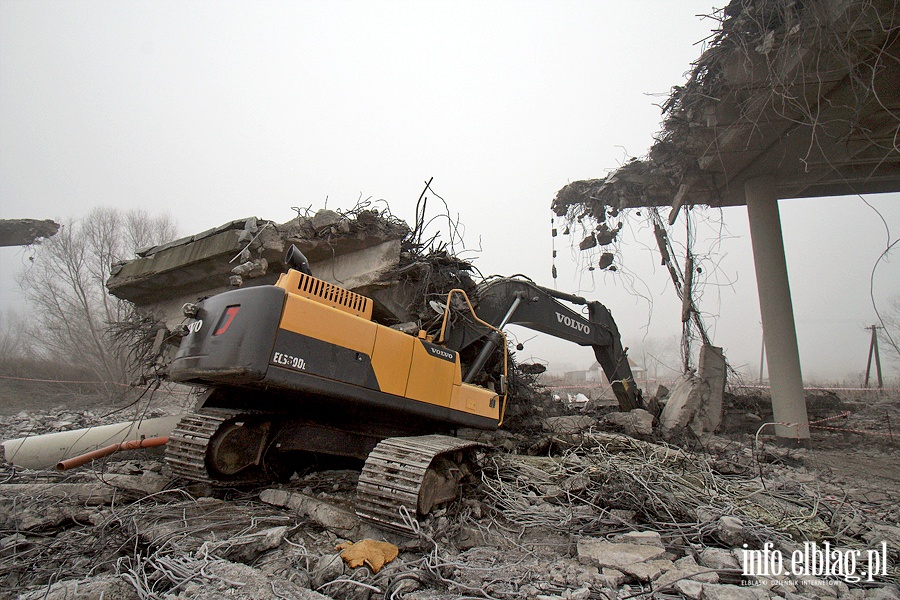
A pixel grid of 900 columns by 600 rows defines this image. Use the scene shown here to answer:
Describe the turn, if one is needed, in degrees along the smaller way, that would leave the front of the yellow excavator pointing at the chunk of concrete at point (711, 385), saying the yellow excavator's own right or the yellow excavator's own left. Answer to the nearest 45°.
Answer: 0° — it already faces it

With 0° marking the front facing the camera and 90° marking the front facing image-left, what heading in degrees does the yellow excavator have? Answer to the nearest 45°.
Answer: approximately 225°

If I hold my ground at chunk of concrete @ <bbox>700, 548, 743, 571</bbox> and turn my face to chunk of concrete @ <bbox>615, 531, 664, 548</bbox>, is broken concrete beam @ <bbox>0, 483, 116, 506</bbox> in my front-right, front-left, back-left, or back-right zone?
front-left

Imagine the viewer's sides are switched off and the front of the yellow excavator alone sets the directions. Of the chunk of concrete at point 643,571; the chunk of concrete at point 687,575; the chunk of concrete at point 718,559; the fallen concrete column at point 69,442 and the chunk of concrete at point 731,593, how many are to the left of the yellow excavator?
1

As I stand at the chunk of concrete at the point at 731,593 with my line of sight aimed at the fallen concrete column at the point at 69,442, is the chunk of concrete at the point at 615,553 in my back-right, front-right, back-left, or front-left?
front-right

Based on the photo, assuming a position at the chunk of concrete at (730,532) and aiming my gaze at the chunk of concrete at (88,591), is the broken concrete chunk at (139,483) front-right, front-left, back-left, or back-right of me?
front-right

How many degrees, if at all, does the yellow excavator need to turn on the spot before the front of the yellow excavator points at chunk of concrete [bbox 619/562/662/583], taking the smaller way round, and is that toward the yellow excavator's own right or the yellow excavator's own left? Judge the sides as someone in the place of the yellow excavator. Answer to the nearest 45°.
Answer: approximately 90° to the yellow excavator's own right

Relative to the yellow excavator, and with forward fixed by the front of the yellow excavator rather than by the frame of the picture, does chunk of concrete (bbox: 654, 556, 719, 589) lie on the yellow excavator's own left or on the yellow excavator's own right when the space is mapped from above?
on the yellow excavator's own right

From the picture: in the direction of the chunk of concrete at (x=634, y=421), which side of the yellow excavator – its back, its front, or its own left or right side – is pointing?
front

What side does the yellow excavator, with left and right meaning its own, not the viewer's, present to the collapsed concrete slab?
left

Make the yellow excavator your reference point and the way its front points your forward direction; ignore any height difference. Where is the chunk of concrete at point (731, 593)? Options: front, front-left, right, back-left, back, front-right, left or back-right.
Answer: right

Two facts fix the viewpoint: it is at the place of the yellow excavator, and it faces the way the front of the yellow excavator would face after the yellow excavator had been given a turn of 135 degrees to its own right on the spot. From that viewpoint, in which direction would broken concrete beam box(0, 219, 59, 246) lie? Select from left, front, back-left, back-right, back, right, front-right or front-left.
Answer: back-right

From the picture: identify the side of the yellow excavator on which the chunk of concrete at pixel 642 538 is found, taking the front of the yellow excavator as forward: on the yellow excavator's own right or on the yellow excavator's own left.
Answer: on the yellow excavator's own right

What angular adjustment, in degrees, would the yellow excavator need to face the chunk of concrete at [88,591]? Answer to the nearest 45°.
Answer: approximately 135° to its right

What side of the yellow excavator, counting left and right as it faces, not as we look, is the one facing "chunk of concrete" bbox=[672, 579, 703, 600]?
right
